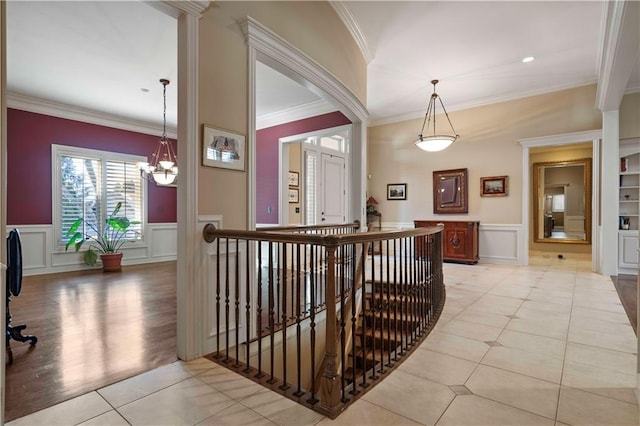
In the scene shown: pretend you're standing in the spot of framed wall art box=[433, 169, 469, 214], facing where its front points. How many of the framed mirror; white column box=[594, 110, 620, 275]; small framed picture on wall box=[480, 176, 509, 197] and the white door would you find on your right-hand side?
1

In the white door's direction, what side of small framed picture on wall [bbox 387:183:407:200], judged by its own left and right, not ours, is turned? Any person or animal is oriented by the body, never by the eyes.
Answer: right

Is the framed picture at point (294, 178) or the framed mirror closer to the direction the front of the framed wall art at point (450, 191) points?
the framed picture

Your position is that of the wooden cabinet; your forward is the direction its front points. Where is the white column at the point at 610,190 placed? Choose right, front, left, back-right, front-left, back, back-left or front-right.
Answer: left

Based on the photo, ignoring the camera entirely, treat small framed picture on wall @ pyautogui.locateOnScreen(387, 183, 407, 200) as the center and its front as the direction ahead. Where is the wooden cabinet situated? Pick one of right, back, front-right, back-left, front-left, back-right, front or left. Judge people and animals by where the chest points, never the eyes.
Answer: front-left

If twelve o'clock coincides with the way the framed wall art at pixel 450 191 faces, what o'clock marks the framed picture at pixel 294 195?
The framed picture is roughly at 2 o'clock from the framed wall art.

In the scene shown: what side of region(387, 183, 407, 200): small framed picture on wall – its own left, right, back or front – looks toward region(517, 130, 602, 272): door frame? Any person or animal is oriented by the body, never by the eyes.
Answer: left

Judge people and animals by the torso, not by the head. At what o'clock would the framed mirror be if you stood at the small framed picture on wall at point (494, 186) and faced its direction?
The framed mirror is roughly at 7 o'clock from the small framed picture on wall.

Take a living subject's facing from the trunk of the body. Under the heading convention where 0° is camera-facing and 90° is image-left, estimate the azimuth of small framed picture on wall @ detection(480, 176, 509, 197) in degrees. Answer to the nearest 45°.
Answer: approximately 0°

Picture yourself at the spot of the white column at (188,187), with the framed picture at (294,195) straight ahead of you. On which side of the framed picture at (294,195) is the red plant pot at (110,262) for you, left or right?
left

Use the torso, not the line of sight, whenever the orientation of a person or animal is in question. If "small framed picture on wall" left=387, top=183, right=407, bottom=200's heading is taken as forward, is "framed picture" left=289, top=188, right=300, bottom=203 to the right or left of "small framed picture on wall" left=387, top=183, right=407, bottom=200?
on its right

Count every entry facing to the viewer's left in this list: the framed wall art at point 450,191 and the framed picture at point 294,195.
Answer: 0
